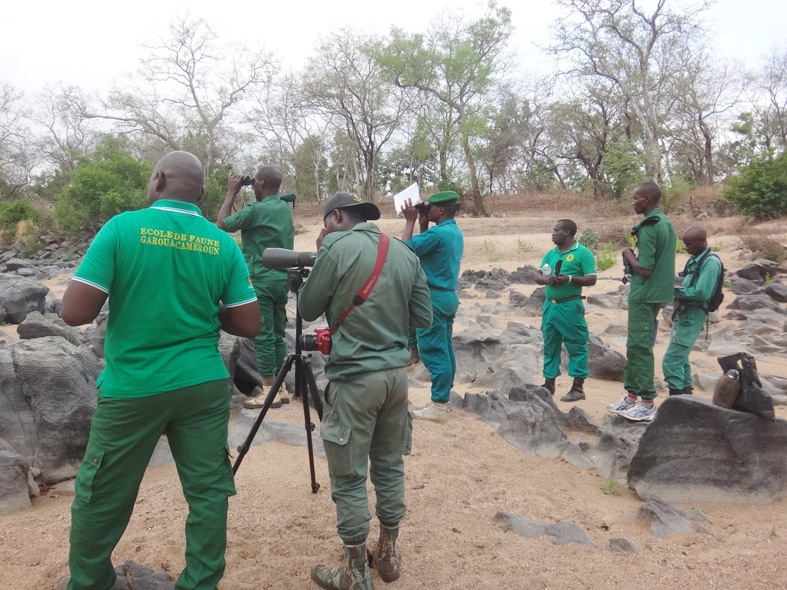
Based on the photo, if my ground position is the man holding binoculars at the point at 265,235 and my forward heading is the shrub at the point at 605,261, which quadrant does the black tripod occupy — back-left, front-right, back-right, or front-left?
back-right

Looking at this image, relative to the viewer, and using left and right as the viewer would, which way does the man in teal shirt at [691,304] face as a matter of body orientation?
facing to the left of the viewer

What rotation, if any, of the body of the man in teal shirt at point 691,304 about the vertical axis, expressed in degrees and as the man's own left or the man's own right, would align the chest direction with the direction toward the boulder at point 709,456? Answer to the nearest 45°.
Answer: approximately 90° to the man's own left

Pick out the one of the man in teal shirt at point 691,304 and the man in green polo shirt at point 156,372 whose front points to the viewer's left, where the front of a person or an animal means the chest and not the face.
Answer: the man in teal shirt

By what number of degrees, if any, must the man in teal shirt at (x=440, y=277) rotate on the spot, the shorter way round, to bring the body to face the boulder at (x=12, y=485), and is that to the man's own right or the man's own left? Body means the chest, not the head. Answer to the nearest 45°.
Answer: approximately 45° to the man's own left

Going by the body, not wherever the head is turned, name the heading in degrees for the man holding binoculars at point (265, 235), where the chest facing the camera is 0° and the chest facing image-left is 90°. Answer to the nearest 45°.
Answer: approximately 135°

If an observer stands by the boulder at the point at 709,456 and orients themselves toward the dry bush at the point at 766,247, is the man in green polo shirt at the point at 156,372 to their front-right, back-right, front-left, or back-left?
back-left

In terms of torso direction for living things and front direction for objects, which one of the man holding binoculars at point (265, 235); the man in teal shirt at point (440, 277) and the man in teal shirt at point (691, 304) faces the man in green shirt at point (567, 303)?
the man in teal shirt at point (691, 304)

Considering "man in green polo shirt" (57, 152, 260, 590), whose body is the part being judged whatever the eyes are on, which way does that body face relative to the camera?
away from the camera

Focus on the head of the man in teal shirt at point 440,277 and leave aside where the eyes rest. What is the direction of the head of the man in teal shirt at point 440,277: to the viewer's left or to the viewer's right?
to the viewer's left

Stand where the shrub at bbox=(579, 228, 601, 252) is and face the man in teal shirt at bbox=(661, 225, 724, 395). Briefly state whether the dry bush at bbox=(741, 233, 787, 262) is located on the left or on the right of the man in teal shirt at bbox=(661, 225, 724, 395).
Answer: left

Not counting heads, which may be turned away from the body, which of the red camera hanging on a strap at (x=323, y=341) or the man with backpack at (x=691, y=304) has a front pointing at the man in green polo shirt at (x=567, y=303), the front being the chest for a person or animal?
the man with backpack at (x=691, y=304)

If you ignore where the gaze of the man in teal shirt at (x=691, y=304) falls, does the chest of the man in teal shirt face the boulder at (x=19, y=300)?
yes

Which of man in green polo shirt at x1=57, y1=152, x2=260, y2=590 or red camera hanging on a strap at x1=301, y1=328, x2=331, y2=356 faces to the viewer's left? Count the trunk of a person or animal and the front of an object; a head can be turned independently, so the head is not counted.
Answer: the red camera hanging on a strap

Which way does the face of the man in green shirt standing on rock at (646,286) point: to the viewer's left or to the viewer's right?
to the viewer's left

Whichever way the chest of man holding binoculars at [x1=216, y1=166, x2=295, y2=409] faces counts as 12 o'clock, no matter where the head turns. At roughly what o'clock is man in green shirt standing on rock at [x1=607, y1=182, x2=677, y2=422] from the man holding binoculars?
The man in green shirt standing on rock is roughly at 5 o'clock from the man holding binoculars.
